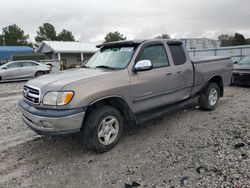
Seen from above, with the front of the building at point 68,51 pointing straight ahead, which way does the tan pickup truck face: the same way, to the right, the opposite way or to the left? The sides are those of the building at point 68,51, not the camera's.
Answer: to the right

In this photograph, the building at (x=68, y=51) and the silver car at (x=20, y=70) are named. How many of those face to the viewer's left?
1

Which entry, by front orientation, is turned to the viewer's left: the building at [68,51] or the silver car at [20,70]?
the silver car

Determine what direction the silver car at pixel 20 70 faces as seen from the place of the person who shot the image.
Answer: facing to the left of the viewer

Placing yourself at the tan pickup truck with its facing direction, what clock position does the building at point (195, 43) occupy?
The building is roughly at 5 o'clock from the tan pickup truck.

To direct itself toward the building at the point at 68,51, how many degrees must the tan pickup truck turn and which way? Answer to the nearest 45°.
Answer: approximately 135° to its right

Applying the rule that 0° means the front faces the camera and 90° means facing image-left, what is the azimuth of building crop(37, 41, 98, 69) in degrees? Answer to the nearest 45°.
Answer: approximately 315°
